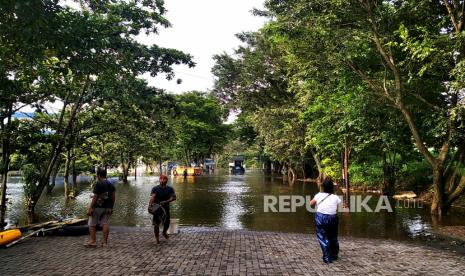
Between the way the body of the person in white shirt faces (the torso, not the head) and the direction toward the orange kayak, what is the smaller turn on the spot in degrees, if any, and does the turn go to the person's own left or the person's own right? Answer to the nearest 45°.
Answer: approximately 90° to the person's own left

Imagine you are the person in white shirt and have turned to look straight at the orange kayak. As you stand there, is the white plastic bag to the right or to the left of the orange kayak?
right

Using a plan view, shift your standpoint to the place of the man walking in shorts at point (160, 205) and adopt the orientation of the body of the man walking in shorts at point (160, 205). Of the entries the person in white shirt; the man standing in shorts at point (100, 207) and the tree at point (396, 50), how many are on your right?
1

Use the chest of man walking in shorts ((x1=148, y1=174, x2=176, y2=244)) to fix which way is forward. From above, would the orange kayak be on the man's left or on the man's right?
on the man's right

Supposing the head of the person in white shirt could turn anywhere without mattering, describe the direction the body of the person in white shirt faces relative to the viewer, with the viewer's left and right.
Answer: facing away from the viewer

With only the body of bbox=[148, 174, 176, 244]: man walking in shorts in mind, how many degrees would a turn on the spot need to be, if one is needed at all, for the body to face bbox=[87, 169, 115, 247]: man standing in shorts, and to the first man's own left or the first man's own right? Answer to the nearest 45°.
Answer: approximately 90° to the first man's own right

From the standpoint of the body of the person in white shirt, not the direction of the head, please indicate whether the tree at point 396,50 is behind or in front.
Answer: in front

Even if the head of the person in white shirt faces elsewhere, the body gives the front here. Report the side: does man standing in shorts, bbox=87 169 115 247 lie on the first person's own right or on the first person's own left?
on the first person's own left

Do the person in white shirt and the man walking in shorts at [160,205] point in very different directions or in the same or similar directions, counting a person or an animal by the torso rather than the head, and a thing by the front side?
very different directions

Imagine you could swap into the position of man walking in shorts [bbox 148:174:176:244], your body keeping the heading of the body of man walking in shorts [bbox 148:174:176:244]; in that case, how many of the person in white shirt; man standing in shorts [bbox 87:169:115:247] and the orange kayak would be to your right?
2

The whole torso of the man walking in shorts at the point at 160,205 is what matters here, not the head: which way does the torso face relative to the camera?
toward the camera

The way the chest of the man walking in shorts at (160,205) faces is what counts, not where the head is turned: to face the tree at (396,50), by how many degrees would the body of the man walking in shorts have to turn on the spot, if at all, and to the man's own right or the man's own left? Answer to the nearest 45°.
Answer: approximately 135° to the man's own left

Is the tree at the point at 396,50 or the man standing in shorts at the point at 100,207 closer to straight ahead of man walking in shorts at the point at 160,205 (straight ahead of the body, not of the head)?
the man standing in shorts

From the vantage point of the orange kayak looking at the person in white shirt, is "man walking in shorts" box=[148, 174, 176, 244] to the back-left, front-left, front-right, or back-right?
front-left

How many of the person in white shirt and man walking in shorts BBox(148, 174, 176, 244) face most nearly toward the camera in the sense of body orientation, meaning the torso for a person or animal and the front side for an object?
1

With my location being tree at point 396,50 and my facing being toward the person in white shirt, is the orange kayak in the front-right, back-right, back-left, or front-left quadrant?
front-right
